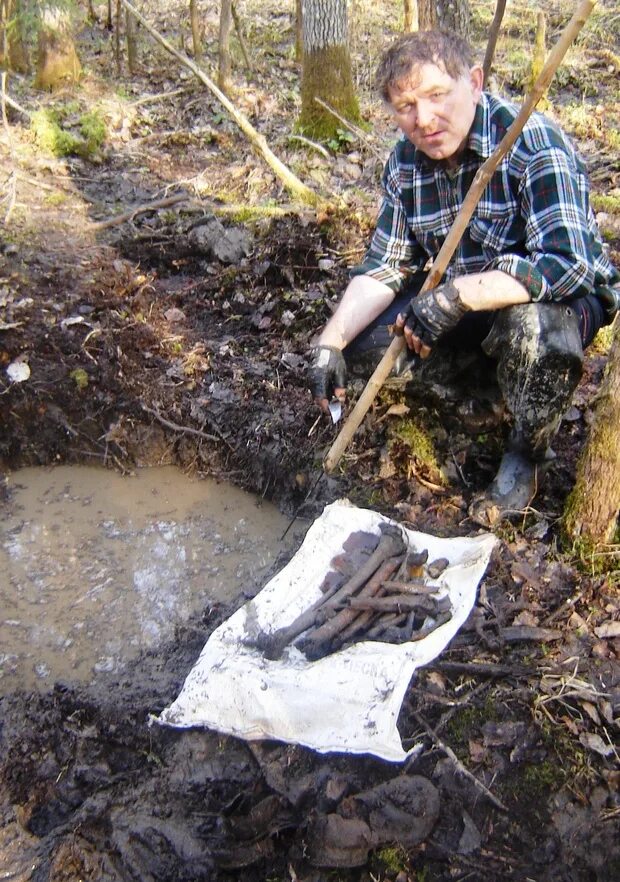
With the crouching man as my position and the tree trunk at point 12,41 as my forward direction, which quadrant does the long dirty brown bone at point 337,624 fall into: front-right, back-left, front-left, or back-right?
back-left

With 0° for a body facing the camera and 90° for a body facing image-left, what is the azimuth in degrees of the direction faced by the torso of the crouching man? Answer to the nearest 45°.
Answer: approximately 45°

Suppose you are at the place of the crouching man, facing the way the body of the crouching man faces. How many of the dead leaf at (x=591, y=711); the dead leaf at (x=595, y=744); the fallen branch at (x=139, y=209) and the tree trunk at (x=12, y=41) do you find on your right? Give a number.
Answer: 2

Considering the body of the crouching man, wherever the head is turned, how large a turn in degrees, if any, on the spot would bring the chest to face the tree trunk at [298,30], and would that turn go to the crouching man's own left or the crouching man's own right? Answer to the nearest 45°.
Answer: approximately 135° to the crouching man's own right

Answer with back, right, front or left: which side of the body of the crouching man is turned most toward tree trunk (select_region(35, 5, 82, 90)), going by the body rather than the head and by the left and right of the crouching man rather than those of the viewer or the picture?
right

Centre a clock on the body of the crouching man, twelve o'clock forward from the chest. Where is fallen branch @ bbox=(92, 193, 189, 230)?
The fallen branch is roughly at 3 o'clock from the crouching man.

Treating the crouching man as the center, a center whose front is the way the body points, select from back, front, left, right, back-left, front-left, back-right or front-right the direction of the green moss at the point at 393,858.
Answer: front-left

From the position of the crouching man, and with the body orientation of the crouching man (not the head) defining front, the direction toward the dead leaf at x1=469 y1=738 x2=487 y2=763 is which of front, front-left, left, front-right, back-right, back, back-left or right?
front-left

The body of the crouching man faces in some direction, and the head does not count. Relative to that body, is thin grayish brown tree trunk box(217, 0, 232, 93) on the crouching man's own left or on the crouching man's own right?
on the crouching man's own right

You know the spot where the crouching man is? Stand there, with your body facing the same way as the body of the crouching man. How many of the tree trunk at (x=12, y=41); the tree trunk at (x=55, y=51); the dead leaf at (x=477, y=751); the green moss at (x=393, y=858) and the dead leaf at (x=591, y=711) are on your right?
2

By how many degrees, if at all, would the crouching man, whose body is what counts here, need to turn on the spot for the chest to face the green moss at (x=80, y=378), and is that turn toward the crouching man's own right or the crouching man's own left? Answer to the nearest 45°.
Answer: approximately 45° to the crouching man's own right
